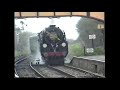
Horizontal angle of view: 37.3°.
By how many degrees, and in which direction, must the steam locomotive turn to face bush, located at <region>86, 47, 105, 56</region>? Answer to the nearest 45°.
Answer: approximately 45° to its left

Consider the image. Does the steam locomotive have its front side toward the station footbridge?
yes

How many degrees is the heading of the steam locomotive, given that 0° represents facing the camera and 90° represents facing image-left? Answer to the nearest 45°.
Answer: approximately 0°
